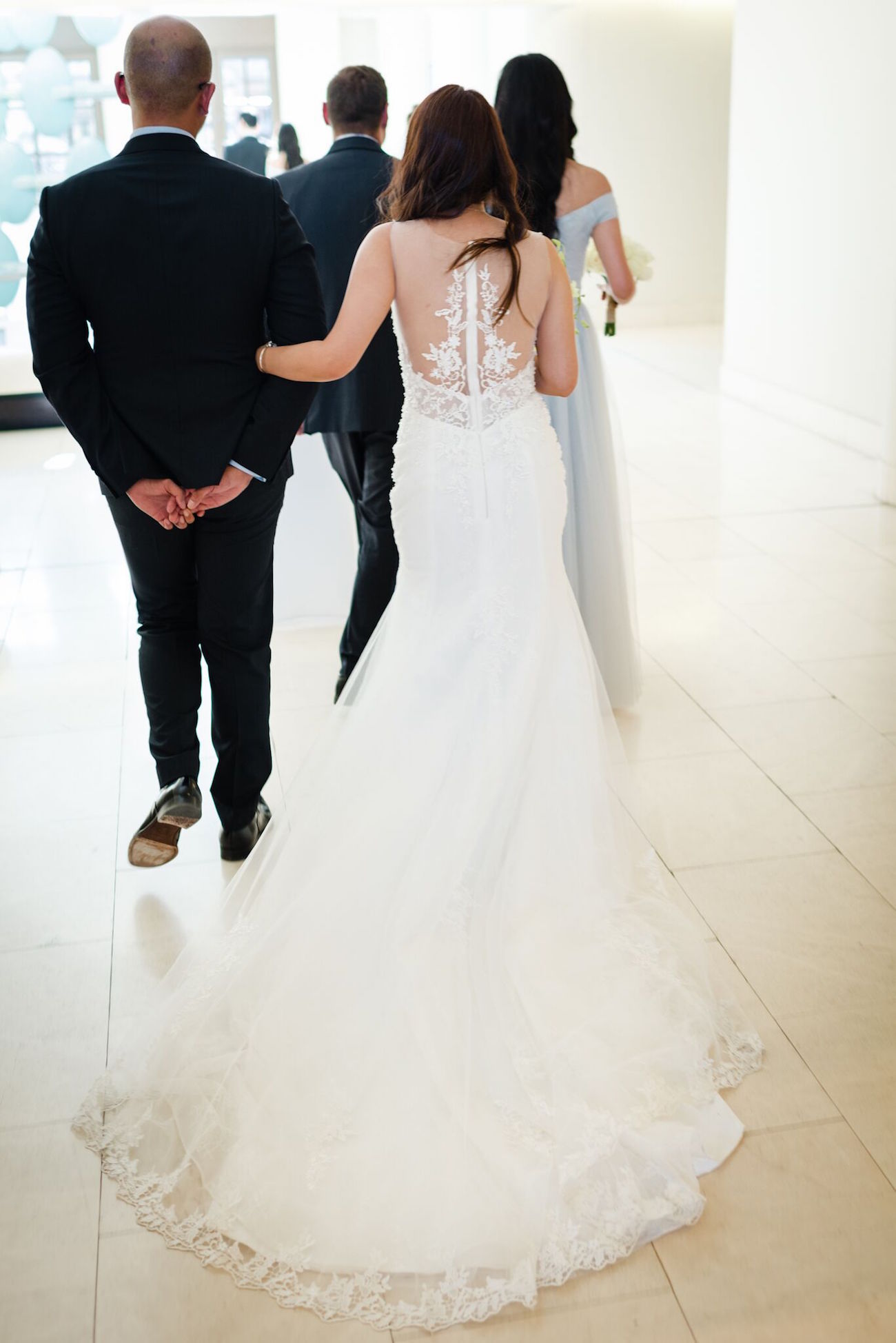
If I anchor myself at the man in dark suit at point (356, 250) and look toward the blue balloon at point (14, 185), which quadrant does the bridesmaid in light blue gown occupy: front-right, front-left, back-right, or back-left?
back-right

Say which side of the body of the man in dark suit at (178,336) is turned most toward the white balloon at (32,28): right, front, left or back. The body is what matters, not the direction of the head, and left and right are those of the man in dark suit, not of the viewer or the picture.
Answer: front

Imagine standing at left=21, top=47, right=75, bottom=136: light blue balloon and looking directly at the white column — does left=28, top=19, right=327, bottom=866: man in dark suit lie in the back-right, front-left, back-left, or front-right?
front-right

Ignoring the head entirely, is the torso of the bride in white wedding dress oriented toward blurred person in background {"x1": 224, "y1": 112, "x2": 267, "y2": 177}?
yes

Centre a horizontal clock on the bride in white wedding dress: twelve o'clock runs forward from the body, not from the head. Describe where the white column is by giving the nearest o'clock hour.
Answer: The white column is roughly at 1 o'clock from the bride in white wedding dress.

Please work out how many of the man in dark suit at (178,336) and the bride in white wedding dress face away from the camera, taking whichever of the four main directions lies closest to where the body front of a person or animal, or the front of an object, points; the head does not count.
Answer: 2

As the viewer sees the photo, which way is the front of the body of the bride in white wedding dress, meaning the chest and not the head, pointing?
away from the camera

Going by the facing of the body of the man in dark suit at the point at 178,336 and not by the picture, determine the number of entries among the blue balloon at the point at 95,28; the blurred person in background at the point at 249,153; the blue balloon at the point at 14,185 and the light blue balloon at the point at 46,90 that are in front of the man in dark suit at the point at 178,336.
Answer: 4

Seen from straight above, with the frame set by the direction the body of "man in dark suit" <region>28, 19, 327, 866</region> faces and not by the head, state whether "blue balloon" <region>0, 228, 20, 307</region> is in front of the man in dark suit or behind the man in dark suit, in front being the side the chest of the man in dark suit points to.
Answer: in front

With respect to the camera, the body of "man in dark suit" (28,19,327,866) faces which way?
away from the camera

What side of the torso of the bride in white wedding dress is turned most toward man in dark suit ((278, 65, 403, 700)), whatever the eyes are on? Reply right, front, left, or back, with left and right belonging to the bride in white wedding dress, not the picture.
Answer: front

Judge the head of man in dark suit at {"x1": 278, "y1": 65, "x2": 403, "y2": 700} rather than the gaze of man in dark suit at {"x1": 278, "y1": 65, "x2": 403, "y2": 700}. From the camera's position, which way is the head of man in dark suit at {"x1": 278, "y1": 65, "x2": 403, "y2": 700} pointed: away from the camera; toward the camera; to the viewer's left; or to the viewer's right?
away from the camera

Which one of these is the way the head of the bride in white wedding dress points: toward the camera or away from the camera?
away from the camera

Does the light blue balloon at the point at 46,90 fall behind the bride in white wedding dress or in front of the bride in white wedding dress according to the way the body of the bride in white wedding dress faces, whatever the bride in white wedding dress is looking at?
in front

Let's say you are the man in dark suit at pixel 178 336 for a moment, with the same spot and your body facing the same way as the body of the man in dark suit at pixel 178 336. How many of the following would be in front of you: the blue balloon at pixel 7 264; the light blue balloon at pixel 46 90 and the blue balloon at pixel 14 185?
3

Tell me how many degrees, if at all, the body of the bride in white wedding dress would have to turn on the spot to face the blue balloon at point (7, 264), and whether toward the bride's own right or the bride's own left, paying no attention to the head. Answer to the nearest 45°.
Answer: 0° — they already face it
